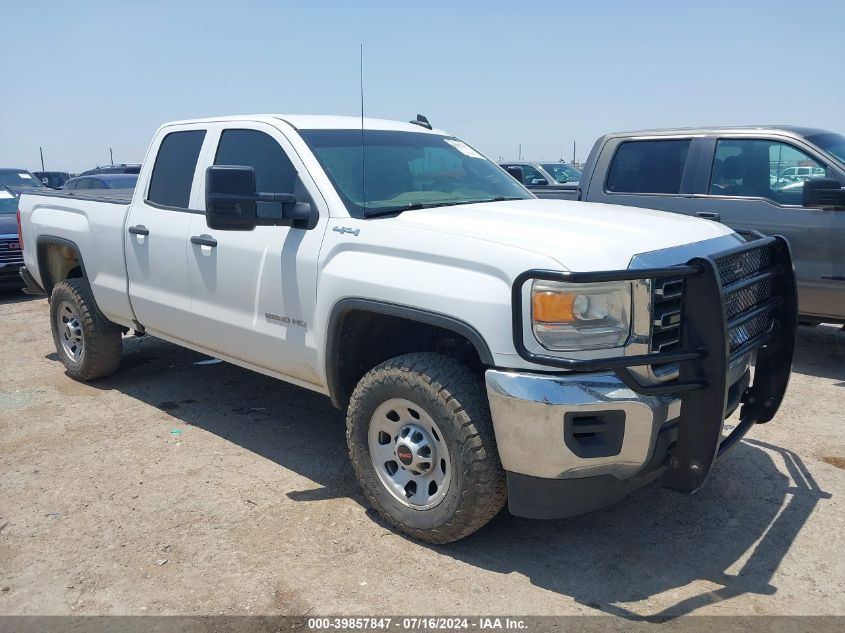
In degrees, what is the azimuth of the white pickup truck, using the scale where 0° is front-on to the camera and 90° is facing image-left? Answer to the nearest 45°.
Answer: approximately 315°

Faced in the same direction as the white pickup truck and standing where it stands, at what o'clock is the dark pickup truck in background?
The dark pickup truck in background is roughly at 9 o'clock from the white pickup truck.
